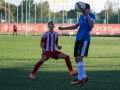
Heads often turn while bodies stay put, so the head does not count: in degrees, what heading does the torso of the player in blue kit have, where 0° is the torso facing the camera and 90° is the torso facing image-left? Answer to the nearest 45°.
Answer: approximately 45°
